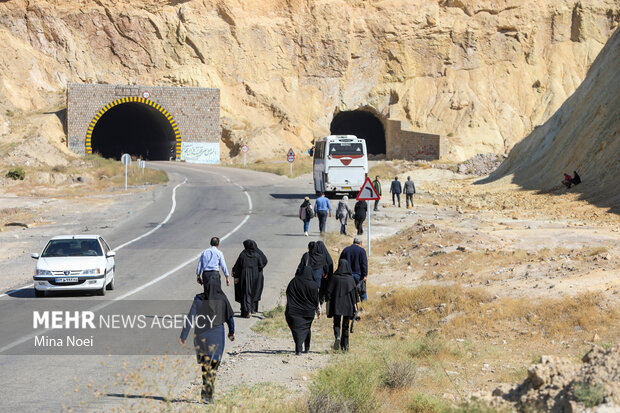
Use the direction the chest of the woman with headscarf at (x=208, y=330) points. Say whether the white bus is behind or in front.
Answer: in front

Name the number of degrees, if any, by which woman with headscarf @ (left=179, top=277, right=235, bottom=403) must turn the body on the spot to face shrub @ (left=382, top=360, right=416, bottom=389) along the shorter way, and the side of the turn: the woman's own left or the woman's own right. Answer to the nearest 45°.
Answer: approximately 90° to the woman's own right

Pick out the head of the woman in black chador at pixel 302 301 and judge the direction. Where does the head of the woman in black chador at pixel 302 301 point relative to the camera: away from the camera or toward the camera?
away from the camera

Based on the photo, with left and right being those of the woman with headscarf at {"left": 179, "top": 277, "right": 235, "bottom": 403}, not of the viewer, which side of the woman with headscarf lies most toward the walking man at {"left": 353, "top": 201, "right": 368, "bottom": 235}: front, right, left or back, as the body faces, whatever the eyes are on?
front

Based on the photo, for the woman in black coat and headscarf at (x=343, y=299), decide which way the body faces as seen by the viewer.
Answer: away from the camera

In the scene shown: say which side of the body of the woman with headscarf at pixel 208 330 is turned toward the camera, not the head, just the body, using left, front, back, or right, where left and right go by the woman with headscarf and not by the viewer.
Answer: back

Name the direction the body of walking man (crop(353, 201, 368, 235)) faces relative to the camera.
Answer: away from the camera

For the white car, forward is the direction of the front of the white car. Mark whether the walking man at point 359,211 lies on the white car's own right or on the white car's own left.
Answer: on the white car's own left

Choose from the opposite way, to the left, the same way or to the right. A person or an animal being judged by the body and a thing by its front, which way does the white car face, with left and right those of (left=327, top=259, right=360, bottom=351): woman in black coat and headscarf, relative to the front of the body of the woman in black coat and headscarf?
the opposite way

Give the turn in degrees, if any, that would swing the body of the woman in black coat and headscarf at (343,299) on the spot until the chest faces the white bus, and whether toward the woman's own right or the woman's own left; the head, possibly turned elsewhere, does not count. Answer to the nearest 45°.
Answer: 0° — they already face it

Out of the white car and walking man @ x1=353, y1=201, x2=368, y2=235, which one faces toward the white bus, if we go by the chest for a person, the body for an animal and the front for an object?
the walking man

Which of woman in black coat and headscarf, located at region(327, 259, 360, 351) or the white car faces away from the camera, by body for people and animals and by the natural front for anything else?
the woman in black coat and headscarf

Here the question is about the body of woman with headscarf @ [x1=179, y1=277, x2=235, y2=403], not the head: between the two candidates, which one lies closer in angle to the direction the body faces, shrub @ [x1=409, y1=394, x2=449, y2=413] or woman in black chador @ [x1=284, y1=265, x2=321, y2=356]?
the woman in black chador

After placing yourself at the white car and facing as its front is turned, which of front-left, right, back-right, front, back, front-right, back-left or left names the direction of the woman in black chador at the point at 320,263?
front-left
